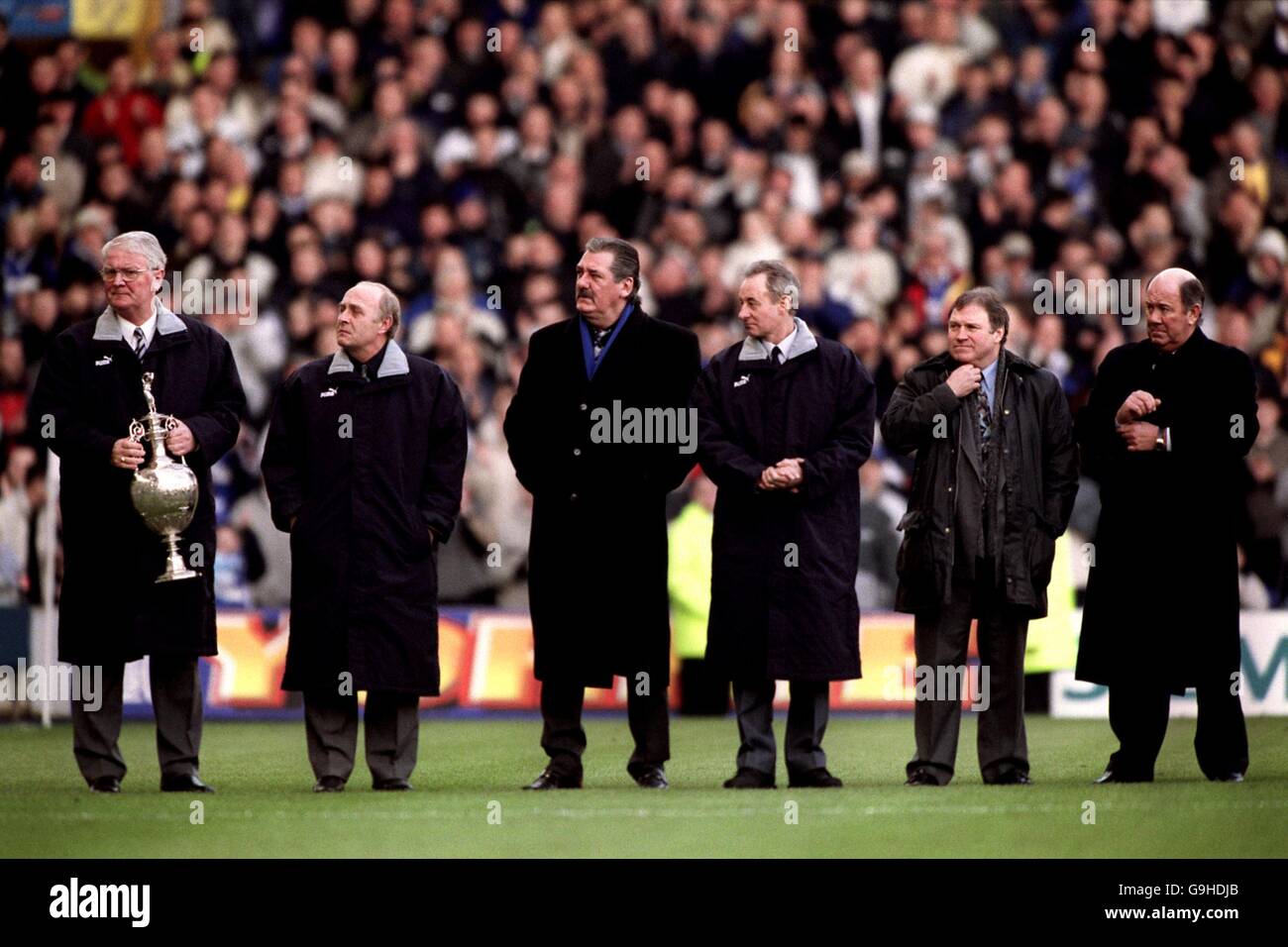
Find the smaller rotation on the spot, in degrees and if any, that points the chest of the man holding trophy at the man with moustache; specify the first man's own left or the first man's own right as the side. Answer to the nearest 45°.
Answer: approximately 90° to the first man's own left

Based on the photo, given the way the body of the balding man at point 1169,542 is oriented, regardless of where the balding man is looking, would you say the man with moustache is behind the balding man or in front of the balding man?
in front

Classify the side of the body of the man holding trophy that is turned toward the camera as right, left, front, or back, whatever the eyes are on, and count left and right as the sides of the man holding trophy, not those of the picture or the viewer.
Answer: front

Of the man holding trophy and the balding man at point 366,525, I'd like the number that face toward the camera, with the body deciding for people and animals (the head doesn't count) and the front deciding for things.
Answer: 2

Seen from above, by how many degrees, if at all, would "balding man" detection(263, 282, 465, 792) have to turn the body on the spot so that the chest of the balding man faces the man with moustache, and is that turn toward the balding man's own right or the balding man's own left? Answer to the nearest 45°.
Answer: approximately 90° to the balding man's own left

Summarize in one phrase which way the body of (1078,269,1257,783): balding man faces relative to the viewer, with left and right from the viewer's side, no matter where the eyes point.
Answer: facing the viewer and to the left of the viewer

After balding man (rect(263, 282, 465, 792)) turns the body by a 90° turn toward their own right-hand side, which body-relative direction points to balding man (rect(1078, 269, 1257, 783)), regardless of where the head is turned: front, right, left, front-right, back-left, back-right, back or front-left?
back

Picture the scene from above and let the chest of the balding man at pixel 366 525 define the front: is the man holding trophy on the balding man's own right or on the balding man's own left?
on the balding man's own right

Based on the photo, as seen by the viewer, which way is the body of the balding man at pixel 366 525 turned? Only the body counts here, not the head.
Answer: toward the camera

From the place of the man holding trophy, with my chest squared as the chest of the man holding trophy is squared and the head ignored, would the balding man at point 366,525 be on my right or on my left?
on my left

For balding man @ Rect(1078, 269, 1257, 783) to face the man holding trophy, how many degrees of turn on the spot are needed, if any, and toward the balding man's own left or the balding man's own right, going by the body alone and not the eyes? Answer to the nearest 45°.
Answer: approximately 45° to the balding man's own right
